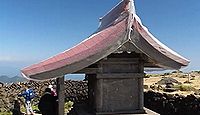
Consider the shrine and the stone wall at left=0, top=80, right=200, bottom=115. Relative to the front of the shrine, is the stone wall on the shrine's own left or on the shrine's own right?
on the shrine's own right

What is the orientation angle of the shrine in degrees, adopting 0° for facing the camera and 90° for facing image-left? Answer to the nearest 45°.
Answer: approximately 90°

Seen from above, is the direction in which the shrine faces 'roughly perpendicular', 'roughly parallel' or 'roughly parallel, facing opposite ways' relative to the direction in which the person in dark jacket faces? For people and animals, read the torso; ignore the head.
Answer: roughly perpendicular

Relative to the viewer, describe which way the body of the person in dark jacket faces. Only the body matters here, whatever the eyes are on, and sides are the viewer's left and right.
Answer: facing away from the viewer

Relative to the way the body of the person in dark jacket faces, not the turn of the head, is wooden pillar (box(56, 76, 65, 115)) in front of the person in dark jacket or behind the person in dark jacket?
behind

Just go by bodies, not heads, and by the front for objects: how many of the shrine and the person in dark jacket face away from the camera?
1
